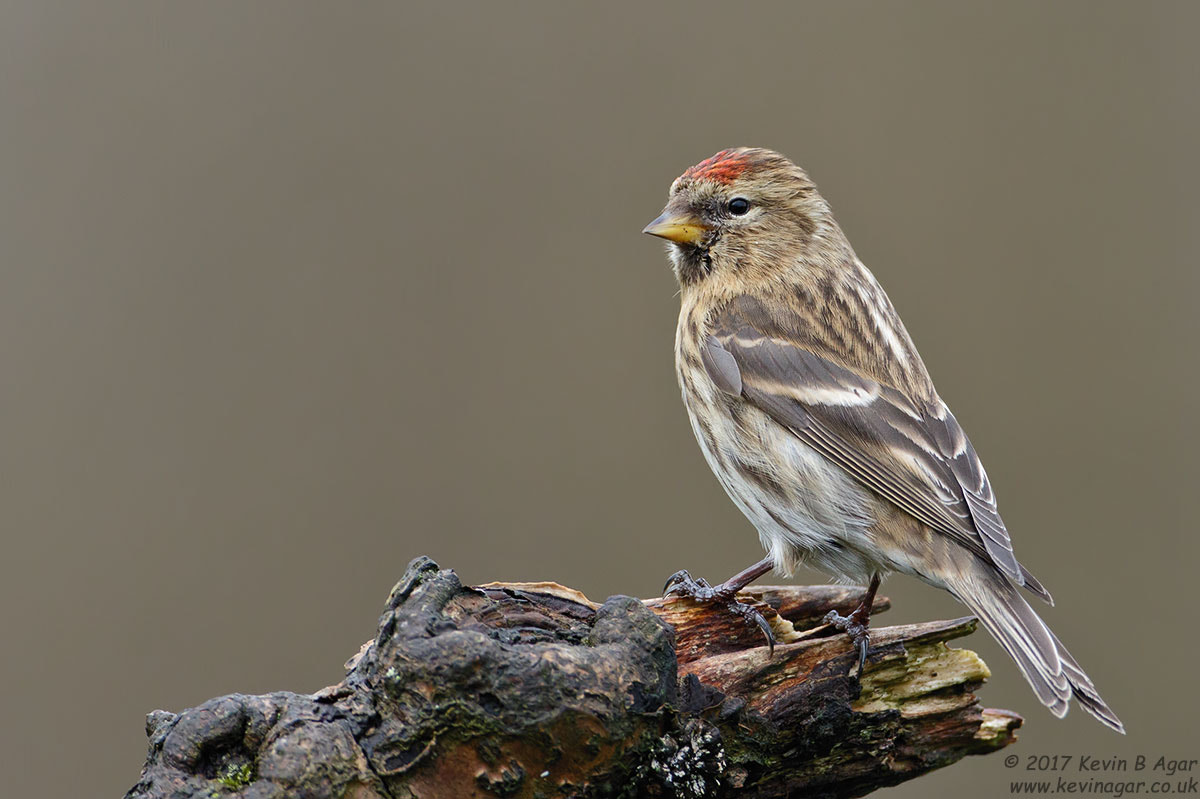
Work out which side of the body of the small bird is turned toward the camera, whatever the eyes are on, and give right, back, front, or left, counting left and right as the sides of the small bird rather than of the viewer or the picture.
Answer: left
